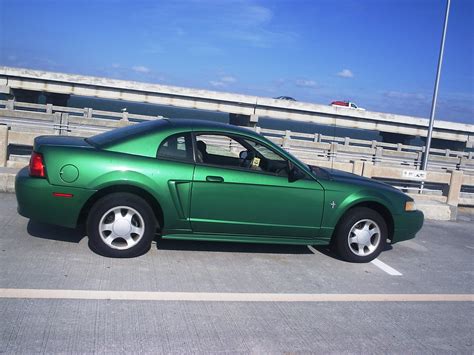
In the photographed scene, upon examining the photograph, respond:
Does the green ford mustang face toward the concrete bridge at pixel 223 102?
no

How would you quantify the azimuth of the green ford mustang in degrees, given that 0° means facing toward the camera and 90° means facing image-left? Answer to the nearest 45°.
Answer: approximately 270°
